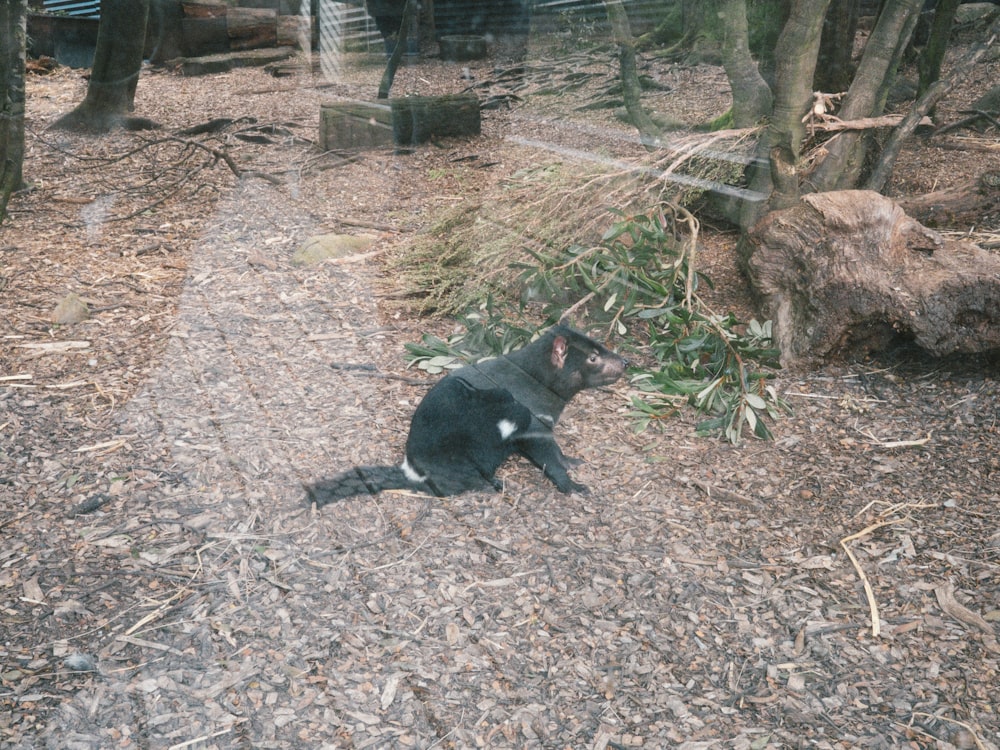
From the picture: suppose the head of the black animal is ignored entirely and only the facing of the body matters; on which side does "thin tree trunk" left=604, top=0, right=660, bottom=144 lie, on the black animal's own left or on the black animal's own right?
on the black animal's own left

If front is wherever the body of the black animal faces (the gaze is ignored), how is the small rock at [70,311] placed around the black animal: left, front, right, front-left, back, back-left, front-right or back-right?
back

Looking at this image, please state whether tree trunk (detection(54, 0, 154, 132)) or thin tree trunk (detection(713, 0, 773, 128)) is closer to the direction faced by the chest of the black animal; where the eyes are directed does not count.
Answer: the thin tree trunk

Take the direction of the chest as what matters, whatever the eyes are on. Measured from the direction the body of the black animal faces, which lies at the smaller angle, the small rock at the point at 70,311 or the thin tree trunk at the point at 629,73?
the thin tree trunk

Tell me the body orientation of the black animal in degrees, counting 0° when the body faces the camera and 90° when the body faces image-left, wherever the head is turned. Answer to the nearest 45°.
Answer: approximately 270°

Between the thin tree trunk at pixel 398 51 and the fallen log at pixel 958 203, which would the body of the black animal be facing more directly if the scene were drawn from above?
the fallen log

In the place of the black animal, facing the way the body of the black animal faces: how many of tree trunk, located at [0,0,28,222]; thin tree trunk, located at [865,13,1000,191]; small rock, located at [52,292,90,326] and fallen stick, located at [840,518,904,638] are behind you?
2

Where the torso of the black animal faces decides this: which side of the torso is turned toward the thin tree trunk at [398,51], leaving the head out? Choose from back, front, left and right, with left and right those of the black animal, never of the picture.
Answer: left

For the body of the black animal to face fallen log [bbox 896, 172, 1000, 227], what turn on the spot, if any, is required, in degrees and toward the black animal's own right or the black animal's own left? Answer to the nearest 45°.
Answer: approximately 45° to the black animal's own left
